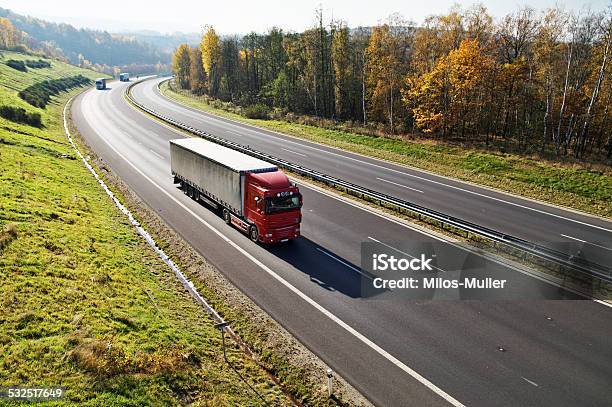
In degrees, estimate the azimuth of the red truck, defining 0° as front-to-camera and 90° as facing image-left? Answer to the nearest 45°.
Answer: approximately 315°

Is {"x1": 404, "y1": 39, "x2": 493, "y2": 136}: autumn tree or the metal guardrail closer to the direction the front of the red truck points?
the metal guardrail

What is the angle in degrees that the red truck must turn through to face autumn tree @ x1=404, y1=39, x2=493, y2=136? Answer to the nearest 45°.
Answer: approximately 90° to its left
